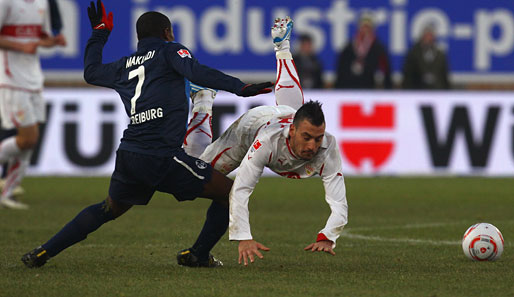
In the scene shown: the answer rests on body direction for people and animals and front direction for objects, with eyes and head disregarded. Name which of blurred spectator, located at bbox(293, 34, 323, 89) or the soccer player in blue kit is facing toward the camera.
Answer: the blurred spectator

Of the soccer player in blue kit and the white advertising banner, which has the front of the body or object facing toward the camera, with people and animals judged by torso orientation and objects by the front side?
the white advertising banner

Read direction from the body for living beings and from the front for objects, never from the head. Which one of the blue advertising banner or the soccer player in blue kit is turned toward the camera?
the blue advertising banner

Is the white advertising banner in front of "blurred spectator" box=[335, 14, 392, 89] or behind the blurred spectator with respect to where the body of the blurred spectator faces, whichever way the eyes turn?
in front

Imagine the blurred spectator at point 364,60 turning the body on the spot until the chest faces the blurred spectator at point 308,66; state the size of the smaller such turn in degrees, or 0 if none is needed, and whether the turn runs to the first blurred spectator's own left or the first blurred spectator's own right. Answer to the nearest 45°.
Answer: approximately 90° to the first blurred spectator's own right

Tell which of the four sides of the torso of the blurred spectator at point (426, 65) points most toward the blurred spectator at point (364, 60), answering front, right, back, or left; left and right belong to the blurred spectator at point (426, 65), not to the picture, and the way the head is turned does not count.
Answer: right

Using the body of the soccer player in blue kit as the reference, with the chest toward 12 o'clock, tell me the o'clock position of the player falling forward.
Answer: The player falling forward is roughly at 2 o'clock from the soccer player in blue kit.

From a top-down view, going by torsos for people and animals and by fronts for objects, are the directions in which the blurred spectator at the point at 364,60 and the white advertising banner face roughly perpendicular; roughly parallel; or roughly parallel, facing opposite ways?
roughly parallel

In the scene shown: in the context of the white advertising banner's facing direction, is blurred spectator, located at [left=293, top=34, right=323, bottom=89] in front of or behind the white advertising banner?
behind

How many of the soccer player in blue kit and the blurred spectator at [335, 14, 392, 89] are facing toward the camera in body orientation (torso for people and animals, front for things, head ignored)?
1

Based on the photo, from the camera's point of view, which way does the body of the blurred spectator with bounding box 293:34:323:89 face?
toward the camera

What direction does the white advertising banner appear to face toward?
toward the camera

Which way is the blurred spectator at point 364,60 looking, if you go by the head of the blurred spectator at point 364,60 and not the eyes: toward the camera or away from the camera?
toward the camera

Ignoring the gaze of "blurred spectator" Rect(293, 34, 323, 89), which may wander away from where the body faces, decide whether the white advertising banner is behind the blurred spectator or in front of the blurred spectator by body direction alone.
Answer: in front

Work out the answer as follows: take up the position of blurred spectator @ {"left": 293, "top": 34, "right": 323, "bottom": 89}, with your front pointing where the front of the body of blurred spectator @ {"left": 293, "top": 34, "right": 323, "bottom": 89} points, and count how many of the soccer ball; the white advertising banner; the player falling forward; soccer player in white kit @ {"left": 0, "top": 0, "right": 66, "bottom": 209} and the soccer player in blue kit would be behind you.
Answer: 0
